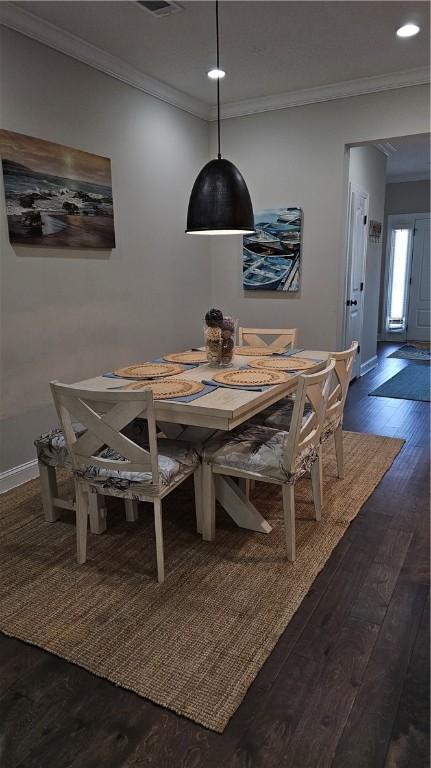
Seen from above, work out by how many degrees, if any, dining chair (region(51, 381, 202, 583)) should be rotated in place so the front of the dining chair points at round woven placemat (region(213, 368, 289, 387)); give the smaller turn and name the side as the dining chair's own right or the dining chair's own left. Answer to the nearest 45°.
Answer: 0° — it already faces it

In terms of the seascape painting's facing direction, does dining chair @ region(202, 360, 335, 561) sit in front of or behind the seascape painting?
in front

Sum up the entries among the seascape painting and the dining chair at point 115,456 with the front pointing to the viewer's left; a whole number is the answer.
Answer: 0

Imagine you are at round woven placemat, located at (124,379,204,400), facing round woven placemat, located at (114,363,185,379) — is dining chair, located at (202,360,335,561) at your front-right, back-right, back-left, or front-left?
back-right

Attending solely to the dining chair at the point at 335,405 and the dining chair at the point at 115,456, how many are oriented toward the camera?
0

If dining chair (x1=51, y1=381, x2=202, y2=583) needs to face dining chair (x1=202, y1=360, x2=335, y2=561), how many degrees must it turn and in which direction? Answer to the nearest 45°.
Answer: approximately 45° to its right

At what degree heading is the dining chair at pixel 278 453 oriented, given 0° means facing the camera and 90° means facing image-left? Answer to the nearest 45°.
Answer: approximately 135°

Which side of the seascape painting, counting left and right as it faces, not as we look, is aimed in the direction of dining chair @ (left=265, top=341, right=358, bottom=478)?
front

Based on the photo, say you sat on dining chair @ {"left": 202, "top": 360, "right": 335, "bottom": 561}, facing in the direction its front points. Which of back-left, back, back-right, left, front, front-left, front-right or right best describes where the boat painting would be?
front-right

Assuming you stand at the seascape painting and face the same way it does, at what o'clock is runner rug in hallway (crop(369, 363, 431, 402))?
The runner rug in hallway is roughly at 10 o'clock from the seascape painting.

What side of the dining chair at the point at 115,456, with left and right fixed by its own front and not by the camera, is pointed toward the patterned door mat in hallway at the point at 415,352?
front

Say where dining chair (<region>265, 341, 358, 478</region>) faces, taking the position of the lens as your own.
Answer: facing away from the viewer and to the left of the viewer

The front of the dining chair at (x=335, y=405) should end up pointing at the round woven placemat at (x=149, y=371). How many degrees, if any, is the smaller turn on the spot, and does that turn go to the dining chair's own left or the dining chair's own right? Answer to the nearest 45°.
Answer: approximately 45° to the dining chair's own left

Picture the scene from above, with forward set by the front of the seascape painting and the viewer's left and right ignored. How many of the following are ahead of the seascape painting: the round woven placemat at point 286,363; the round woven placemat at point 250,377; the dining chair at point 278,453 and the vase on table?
4

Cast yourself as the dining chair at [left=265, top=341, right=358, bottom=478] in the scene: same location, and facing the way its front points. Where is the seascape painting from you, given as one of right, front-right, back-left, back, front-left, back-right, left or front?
front-left

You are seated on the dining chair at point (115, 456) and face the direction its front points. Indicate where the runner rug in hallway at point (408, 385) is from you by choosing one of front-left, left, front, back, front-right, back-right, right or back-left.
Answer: front

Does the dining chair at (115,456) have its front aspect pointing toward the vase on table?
yes

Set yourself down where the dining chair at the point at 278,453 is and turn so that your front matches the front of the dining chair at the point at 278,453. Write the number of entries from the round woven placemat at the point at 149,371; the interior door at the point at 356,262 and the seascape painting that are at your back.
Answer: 0
